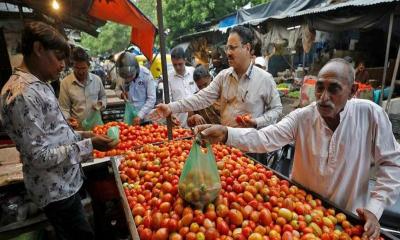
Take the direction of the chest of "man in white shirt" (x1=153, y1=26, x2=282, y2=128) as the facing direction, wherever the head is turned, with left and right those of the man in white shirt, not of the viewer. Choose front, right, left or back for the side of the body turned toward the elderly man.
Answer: left

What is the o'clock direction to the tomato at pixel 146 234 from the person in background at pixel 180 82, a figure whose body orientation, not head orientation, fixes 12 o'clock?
The tomato is roughly at 12 o'clock from the person in background.

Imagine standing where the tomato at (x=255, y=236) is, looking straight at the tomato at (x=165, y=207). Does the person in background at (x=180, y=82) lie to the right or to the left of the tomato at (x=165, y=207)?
right

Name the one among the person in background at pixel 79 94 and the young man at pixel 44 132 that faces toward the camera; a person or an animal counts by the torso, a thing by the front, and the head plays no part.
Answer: the person in background

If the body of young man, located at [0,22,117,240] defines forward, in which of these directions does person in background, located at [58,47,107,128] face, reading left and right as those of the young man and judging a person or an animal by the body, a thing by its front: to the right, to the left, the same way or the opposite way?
to the right

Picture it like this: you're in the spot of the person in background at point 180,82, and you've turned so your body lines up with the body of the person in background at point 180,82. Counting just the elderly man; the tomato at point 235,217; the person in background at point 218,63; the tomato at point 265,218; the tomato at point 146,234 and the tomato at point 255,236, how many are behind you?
1

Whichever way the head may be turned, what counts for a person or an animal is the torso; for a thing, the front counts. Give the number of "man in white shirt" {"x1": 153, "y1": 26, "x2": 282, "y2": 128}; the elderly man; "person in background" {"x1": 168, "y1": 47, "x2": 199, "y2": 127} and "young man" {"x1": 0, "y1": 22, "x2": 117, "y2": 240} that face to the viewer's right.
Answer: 1

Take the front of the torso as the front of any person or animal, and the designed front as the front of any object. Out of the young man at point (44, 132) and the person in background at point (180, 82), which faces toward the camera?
the person in background

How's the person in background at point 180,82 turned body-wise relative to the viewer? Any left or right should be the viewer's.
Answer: facing the viewer

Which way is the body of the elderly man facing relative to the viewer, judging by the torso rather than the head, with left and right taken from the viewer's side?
facing the viewer and to the left of the viewer

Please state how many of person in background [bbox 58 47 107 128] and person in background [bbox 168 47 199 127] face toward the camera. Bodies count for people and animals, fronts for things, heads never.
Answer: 2

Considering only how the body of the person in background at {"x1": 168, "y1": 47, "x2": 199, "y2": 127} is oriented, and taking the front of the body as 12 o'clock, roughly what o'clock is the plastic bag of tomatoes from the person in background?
The plastic bag of tomatoes is roughly at 12 o'clock from the person in background.

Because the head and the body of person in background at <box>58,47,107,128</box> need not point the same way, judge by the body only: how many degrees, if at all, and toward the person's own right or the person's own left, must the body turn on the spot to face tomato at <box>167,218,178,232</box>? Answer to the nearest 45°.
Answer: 0° — they already face it

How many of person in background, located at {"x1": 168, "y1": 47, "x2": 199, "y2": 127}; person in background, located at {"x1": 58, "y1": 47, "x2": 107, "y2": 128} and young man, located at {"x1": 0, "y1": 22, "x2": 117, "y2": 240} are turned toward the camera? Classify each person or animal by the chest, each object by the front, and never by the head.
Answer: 2

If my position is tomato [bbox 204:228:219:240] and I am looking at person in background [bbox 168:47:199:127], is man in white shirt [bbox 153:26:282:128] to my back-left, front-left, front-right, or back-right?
front-right

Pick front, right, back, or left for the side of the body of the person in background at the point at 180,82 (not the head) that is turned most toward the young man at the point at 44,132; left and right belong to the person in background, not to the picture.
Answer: front

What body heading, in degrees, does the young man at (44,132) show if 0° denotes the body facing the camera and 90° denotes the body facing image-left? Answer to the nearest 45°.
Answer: approximately 270°

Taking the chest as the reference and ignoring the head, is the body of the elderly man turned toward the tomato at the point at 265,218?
yes

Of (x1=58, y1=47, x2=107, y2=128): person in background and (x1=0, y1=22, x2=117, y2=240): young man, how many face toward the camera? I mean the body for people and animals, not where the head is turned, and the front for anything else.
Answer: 1

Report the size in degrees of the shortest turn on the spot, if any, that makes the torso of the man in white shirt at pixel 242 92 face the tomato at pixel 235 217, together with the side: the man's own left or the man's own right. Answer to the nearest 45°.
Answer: approximately 45° to the man's own left

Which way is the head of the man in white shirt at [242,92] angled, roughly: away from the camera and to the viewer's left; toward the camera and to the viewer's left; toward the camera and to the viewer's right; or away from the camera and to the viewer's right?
toward the camera and to the viewer's left

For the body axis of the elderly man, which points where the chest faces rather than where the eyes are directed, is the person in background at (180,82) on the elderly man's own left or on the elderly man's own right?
on the elderly man's own right

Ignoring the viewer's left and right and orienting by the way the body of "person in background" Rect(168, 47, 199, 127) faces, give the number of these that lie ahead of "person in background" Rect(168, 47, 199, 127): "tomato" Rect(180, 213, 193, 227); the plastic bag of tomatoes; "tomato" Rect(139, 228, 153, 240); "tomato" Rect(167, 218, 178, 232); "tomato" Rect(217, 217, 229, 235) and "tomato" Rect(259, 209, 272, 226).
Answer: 6
